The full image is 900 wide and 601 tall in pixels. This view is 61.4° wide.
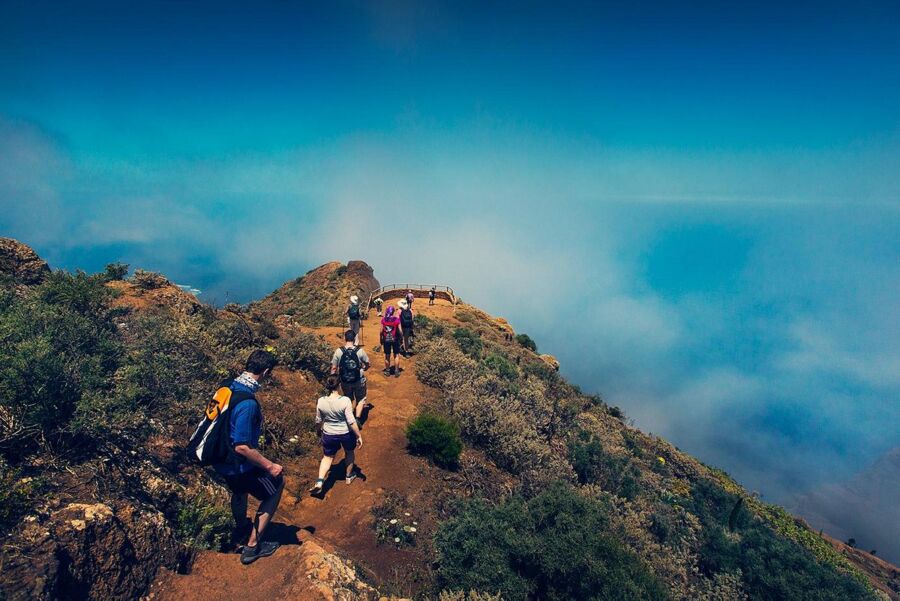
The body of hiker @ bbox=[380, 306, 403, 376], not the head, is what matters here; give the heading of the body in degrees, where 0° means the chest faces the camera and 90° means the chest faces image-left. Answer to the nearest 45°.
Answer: approximately 180°

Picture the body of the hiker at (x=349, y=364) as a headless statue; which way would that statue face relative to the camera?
away from the camera

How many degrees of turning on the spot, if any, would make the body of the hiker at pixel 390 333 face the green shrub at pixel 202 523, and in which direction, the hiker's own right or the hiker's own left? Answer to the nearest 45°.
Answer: approximately 180°

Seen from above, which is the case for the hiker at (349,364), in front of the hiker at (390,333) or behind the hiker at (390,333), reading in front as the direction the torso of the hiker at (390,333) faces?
behind

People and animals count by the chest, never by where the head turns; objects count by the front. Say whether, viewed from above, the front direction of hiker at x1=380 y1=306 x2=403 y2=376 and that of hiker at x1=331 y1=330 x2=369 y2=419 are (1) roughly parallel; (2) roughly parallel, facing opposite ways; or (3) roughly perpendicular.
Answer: roughly parallel
